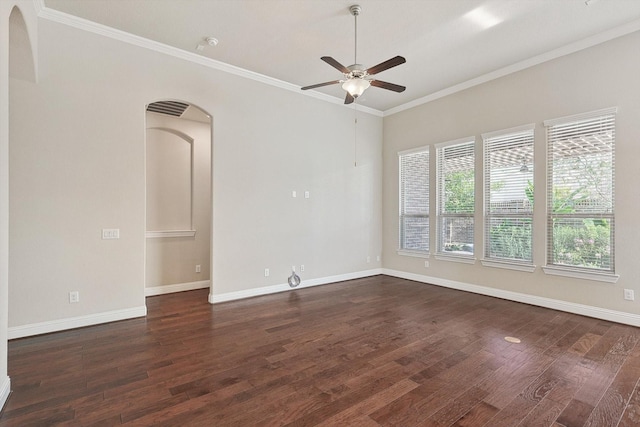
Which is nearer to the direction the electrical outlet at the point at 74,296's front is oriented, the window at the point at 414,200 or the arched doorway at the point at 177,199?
the window

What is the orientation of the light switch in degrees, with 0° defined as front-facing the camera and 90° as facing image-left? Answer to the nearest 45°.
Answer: approximately 0°

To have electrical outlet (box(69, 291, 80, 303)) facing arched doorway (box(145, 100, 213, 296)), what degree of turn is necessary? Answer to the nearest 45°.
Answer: approximately 135° to its left

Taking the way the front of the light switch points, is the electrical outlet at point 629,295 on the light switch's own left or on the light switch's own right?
on the light switch's own left

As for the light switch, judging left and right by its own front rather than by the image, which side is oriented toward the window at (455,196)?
left

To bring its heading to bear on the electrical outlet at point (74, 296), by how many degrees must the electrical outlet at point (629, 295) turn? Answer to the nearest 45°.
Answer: approximately 45° to its right

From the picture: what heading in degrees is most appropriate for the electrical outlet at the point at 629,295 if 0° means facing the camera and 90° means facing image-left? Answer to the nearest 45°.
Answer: approximately 0°

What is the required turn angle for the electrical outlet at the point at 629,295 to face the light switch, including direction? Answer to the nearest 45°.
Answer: approximately 45° to its right
